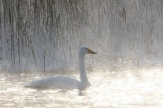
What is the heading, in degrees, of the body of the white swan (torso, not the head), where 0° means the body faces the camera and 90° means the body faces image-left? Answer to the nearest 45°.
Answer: approximately 270°
